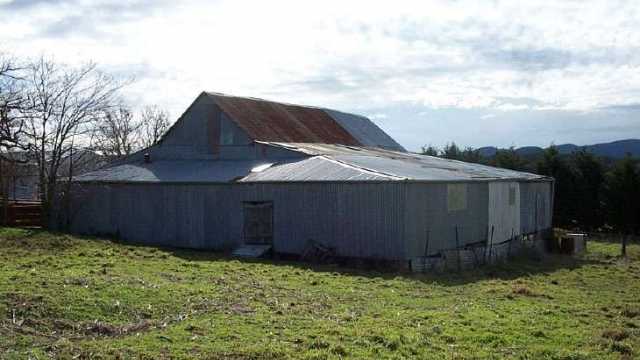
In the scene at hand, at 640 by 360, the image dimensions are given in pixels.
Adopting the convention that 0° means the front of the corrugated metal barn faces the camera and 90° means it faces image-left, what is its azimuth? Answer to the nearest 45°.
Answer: approximately 45°

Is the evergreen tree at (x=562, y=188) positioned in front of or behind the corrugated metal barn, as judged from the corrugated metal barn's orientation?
behind

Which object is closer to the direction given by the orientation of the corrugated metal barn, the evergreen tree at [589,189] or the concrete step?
the concrete step

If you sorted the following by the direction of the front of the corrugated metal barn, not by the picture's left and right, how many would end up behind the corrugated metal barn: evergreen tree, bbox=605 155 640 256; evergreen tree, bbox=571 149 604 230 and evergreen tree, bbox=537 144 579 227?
3

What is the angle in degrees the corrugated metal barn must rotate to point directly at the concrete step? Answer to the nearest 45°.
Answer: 0° — it already faces it

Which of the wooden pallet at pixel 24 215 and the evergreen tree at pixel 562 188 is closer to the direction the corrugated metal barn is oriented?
the wooden pallet

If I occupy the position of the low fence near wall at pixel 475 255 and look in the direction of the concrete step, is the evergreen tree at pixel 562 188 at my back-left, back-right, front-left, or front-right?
back-right

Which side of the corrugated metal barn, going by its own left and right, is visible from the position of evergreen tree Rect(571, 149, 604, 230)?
back

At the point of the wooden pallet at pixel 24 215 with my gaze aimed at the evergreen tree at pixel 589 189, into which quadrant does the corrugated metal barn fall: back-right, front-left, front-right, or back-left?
front-right

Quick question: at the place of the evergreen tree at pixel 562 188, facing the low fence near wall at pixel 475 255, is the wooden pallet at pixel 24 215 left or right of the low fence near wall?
right

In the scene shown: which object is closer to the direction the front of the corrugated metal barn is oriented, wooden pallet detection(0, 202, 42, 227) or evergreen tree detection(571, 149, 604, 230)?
the wooden pallet
